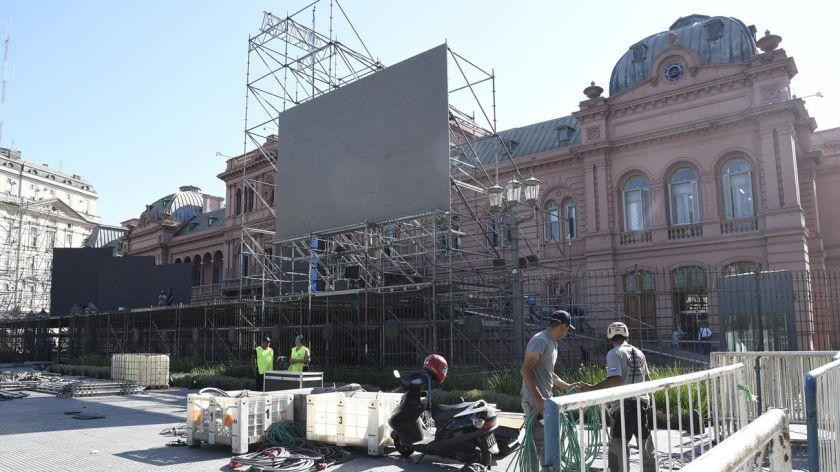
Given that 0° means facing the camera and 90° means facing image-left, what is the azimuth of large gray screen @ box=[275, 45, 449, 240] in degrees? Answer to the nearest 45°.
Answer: approximately 45°

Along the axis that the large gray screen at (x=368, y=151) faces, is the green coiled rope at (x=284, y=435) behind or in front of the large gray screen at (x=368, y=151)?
in front

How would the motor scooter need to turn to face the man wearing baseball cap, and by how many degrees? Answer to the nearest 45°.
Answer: approximately 180°

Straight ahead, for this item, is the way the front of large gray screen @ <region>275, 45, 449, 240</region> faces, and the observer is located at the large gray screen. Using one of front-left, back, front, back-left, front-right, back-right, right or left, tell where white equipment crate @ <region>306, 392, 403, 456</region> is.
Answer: front-left

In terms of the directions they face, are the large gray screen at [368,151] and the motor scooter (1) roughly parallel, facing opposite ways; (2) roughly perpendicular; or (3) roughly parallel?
roughly perpendicular

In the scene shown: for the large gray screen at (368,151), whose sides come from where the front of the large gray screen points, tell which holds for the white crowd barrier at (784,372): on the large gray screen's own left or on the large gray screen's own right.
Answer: on the large gray screen's own left

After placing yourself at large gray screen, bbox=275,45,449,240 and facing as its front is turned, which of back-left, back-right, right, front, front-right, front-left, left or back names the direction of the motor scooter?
front-left

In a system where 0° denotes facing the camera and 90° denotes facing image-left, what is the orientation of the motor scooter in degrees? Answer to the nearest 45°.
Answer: approximately 135°

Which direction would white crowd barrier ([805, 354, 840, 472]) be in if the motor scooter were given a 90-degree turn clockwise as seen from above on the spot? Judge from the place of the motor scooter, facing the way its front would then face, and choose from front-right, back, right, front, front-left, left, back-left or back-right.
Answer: right
